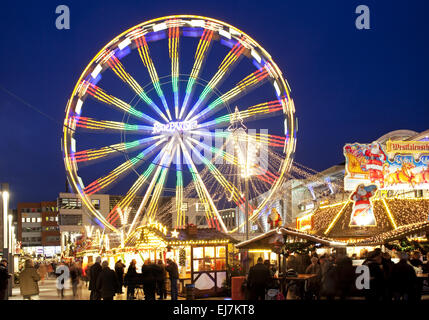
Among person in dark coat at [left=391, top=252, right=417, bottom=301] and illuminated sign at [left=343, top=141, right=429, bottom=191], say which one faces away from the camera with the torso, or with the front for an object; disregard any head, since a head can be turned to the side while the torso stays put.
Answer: the person in dark coat

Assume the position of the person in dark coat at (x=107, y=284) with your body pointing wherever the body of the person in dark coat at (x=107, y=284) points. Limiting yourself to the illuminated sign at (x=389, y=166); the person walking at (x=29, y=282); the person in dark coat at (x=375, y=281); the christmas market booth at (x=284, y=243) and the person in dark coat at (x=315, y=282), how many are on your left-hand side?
1

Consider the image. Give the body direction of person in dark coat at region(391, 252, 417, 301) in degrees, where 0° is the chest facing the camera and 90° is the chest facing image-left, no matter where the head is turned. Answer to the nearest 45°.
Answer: approximately 180°

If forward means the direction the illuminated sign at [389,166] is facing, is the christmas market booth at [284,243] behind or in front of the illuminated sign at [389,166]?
in front

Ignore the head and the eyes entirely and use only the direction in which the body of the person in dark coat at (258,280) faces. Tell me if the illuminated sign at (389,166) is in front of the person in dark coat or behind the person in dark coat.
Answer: in front

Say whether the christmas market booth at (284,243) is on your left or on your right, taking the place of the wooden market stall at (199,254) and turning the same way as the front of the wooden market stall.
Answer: on your left

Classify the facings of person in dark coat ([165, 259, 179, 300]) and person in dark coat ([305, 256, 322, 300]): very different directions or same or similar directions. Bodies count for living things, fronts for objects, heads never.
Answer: same or similar directions

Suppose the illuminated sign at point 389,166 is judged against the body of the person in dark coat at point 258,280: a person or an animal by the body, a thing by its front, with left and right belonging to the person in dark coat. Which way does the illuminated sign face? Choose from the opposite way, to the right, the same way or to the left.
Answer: the opposite way

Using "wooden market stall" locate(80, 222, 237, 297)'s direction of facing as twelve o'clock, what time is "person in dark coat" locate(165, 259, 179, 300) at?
The person in dark coat is roughly at 11 o'clock from the wooden market stall.

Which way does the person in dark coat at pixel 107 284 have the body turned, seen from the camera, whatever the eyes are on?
away from the camera

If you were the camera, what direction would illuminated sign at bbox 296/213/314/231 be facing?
facing the viewer and to the left of the viewer

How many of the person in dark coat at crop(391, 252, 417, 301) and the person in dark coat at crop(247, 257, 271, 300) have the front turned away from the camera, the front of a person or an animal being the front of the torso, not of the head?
2

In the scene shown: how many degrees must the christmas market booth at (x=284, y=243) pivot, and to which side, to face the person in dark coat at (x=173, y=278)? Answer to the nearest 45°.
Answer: approximately 90° to its right

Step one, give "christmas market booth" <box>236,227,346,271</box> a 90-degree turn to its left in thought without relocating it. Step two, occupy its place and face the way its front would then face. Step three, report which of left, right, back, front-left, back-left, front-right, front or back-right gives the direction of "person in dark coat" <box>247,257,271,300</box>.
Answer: right

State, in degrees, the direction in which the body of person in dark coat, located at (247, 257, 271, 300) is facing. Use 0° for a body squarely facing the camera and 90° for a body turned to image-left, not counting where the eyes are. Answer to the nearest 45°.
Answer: approximately 180°
